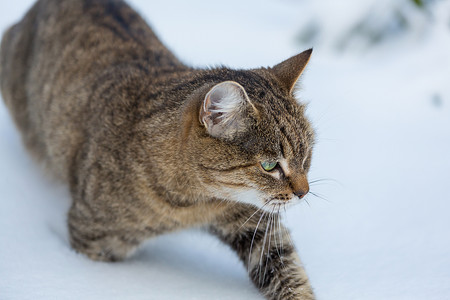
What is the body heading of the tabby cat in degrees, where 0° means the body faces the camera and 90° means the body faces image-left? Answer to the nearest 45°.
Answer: approximately 315°
